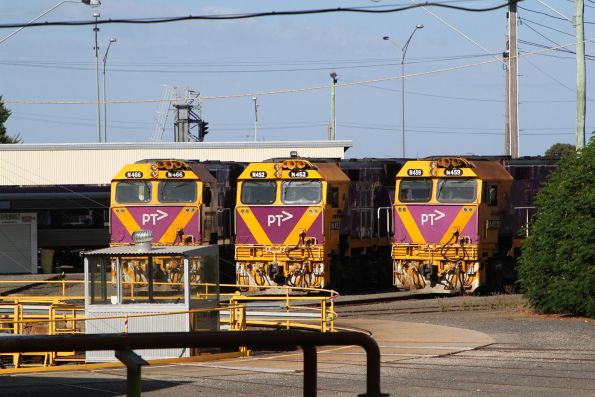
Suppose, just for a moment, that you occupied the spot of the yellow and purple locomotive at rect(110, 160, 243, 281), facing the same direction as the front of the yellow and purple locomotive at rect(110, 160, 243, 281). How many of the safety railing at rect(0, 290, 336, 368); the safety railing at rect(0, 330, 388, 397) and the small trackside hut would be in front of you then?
3

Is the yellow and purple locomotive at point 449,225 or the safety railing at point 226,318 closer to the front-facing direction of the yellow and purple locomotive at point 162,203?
the safety railing

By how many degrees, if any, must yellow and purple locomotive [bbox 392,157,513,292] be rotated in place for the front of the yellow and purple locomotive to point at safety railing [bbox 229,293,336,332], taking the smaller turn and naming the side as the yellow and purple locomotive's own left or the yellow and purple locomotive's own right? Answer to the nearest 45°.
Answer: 0° — it already faces it

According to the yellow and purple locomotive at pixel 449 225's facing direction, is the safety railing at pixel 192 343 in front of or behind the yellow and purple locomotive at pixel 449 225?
in front

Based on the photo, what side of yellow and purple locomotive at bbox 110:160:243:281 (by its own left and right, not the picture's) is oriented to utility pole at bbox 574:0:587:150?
left

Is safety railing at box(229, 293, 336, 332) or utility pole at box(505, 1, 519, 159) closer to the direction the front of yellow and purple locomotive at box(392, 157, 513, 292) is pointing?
the safety railing

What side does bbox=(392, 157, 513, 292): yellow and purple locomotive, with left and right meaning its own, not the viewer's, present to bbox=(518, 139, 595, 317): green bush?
left

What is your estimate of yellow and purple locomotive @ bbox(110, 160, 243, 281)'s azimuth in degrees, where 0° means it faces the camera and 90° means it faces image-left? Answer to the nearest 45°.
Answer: approximately 0°

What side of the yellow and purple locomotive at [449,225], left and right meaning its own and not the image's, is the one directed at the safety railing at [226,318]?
front

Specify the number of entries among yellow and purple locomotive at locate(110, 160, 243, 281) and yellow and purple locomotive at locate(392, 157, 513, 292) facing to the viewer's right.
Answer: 0

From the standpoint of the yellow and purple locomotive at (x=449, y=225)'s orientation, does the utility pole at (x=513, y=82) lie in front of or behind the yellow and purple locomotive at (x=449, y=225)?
behind

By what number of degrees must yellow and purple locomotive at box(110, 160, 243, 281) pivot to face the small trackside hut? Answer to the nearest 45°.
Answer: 0° — it already faces it

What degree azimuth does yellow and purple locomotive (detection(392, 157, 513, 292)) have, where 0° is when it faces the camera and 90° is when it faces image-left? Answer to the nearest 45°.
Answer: approximately 45°

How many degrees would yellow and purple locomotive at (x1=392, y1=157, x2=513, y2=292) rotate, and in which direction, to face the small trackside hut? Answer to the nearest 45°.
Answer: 0° — it already faces it
